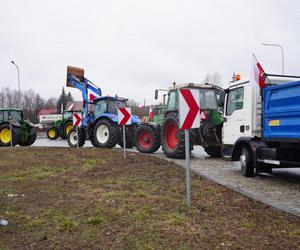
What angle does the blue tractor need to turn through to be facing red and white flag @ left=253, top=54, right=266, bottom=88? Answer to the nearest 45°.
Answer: approximately 180°

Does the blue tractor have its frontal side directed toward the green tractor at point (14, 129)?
yes

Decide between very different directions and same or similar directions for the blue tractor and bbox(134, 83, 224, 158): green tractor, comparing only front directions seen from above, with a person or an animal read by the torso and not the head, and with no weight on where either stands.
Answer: same or similar directions

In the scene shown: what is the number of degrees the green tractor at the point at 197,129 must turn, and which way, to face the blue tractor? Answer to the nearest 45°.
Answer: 0° — it already faces it

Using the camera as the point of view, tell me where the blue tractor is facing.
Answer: facing away from the viewer and to the left of the viewer

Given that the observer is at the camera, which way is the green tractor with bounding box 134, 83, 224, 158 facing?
facing away from the viewer and to the left of the viewer

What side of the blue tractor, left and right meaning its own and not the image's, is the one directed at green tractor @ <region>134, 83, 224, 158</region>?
back

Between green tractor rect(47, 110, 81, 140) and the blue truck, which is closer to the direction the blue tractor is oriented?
the green tractor

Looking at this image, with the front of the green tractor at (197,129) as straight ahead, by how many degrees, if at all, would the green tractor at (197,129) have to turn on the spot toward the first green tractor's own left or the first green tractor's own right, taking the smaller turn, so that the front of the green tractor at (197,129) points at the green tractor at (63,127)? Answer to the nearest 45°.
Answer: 0° — it already faces it

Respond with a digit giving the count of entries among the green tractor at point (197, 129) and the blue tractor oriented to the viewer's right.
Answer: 0
